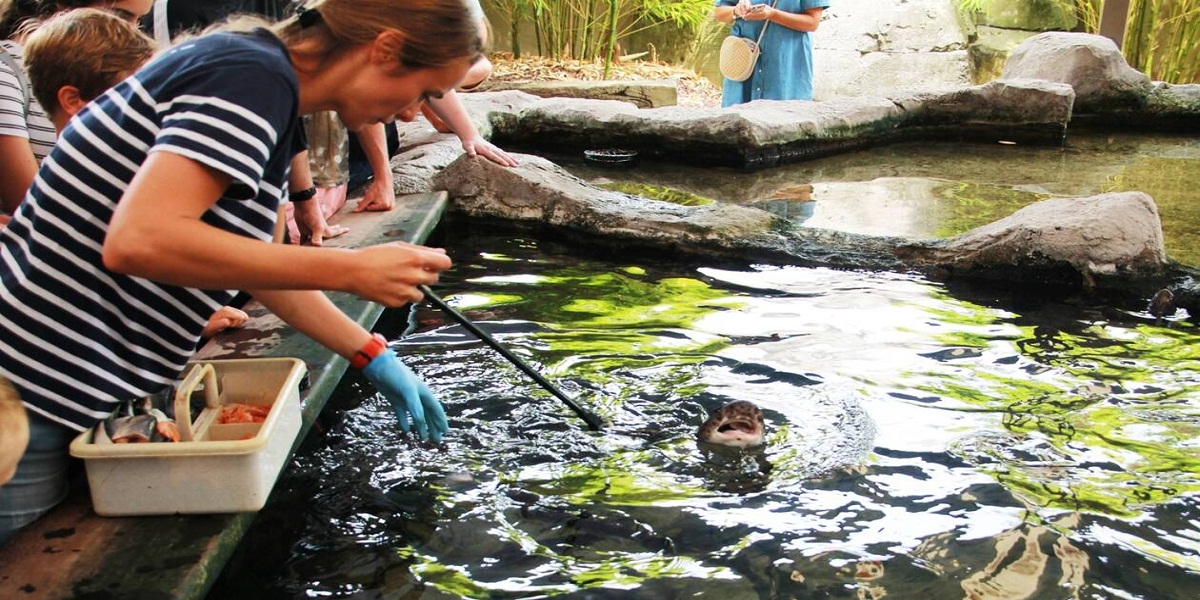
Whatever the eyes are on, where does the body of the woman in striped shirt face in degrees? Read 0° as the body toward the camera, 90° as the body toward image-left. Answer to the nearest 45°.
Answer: approximately 270°

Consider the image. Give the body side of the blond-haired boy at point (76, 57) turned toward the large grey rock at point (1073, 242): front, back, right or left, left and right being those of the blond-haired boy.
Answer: front

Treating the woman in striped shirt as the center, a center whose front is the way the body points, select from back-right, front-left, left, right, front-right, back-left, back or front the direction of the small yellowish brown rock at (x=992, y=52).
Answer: front-left

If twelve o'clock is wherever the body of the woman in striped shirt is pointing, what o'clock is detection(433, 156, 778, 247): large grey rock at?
The large grey rock is roughly at 10 o'clock from the woman in striped shirt.

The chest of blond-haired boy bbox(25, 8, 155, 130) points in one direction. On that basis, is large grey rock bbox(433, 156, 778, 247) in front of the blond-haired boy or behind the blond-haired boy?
in front

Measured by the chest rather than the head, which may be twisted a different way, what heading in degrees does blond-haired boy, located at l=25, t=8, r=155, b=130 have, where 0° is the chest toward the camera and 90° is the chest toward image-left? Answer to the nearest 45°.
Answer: approximately 270°

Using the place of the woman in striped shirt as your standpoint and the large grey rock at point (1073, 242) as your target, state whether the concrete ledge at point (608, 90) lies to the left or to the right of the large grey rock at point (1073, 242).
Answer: left

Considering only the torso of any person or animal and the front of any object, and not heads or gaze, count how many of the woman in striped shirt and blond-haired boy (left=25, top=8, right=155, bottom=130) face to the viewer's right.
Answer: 2

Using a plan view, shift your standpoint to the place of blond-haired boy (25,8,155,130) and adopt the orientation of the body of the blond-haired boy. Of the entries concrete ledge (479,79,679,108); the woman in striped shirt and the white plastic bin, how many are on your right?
2

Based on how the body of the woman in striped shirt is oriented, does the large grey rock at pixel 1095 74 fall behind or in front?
in front

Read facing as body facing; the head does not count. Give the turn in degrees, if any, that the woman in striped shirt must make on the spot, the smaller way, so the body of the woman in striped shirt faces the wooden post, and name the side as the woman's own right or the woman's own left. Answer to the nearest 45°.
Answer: approximately 45° to the woman's own left

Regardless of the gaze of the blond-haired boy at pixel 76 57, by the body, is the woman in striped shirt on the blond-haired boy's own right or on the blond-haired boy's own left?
on the blond-haired boy's own right
